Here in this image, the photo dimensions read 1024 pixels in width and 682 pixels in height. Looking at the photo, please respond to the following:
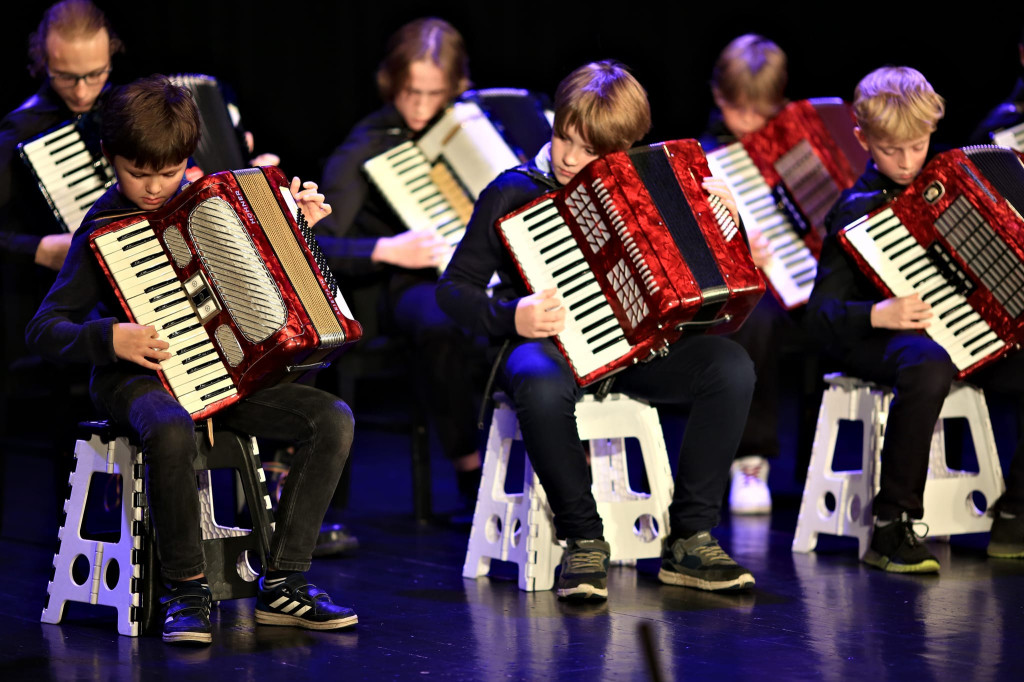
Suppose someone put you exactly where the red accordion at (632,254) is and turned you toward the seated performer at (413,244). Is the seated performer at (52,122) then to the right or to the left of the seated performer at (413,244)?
left

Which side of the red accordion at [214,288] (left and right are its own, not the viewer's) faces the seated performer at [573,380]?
left

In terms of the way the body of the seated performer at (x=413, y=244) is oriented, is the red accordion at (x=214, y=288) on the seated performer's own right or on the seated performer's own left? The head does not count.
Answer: on the seated performer's own right

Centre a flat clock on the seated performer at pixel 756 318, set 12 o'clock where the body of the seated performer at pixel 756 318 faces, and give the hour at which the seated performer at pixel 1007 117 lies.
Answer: the seated performer at pixel 1007 117 is roughly at 9 o'clock from the seated performer at pixel 756 318.

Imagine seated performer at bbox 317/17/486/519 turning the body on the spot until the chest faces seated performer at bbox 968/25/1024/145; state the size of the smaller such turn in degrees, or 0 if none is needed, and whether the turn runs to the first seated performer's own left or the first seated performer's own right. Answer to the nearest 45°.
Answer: approximately 45° to the first seated performer's own left

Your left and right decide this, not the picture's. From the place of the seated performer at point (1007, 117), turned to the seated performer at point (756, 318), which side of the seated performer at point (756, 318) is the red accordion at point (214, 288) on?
left

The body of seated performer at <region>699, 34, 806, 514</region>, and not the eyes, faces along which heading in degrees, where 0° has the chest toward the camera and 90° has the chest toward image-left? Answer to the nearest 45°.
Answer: approximately 0°

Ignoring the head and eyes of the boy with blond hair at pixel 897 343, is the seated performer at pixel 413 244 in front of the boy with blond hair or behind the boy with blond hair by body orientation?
behind

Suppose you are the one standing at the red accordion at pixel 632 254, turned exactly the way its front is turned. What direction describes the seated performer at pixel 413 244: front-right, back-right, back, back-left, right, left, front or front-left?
back-right

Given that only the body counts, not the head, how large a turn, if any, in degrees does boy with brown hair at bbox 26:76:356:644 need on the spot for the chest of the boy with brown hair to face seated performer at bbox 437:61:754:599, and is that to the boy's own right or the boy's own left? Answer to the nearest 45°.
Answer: approximately 45° to the boy's own left

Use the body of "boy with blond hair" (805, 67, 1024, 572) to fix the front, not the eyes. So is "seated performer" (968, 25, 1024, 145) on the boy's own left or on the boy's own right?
on the boy's own left
